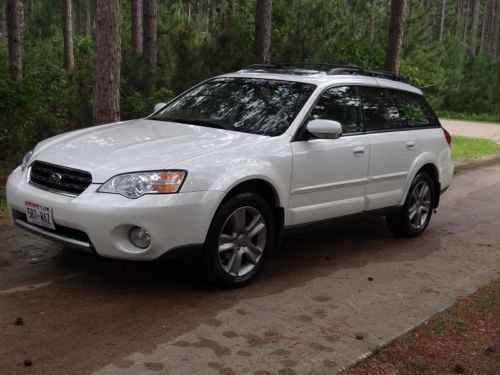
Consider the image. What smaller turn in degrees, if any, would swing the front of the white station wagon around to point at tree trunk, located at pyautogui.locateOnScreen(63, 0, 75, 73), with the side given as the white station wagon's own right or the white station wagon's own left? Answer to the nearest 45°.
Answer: approximately 135° to the white station wagon's own right

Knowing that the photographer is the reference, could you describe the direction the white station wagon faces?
facing the viewer and to the left of the viewer

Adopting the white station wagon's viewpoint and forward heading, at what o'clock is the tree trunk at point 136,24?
The tree trunk is roughly at 4 o'clock from the white station wagon.

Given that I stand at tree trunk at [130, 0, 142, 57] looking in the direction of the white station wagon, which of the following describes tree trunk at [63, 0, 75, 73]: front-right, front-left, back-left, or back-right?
back-right
